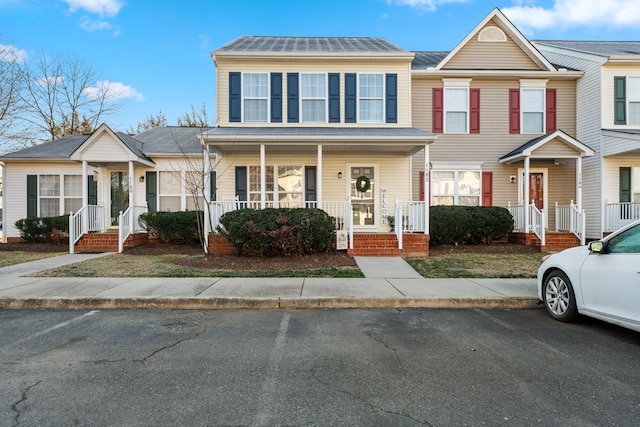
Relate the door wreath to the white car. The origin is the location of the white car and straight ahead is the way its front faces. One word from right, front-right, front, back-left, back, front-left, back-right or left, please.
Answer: front

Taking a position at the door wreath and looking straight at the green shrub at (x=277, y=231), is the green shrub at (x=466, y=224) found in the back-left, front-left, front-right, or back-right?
back-left

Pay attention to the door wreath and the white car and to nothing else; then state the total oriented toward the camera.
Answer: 1

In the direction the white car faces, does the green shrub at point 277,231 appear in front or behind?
in front

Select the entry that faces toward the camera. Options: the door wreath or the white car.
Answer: the door wreath

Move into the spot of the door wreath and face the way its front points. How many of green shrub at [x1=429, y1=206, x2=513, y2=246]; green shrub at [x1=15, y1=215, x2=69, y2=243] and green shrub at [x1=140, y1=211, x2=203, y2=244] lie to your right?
2

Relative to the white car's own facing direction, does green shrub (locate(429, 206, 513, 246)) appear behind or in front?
in front

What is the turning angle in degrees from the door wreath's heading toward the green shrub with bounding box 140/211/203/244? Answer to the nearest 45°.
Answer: approximately 90° to its right

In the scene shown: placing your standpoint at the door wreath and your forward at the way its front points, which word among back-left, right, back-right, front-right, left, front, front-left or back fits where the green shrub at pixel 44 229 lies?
right

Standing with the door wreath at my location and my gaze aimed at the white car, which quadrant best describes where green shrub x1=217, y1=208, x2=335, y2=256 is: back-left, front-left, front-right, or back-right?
front-right

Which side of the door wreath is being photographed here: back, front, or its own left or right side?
front

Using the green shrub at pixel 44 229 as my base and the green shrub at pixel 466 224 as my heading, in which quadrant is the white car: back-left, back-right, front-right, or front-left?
front-right

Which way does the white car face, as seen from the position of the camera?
facing away from the viewer and to the left of the viewer

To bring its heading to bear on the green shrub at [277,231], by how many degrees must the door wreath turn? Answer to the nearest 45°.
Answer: approximately 45° to its right

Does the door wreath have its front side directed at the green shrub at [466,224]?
no
